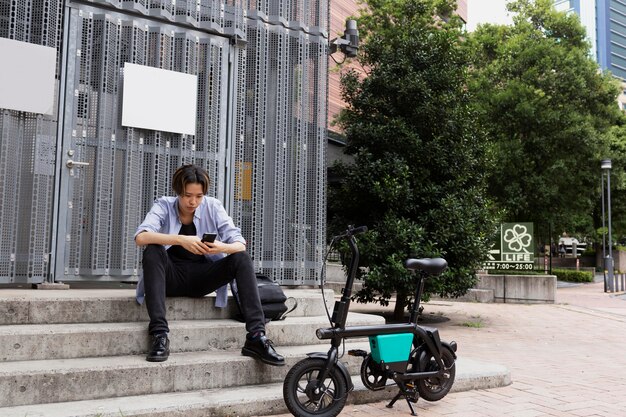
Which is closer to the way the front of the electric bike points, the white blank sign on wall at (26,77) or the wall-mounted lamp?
the white blank sign on wall

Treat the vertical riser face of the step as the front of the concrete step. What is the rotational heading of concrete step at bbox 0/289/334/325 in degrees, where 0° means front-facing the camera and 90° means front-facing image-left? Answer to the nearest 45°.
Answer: approximately 0°

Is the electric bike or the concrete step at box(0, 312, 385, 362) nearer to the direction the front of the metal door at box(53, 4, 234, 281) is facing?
the concrete step

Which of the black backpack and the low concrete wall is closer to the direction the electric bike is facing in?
the black backpack

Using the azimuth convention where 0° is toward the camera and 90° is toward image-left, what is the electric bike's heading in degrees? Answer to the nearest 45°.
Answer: approximately 45°

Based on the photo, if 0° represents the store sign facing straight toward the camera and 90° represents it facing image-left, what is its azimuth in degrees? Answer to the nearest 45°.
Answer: approximately 0°
